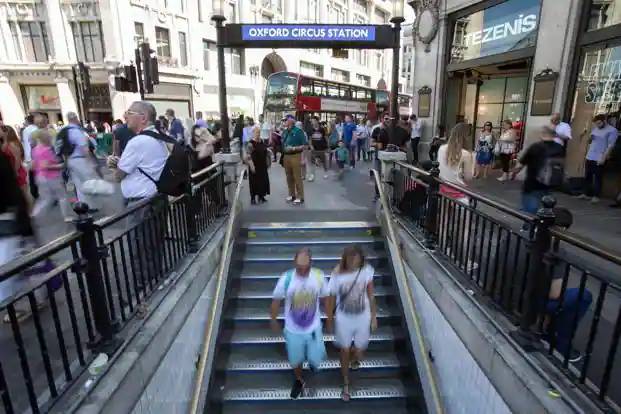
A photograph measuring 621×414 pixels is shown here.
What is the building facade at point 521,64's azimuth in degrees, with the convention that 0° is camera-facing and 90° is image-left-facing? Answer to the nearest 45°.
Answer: approximately 45°

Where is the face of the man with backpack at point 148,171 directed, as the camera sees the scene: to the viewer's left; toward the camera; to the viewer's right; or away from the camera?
to the viewer's left

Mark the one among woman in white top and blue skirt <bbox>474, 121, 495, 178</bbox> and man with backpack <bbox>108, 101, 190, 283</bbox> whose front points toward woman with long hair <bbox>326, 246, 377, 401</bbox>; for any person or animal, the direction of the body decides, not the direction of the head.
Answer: woman in white top and blue skirt <bbox>474, 121, 495, 178</bbox>

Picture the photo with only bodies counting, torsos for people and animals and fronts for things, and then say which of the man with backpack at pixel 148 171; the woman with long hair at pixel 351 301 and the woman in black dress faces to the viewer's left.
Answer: the man with backpack

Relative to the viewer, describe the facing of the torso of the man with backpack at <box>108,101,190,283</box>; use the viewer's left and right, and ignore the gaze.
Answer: facing to the left of the viewer

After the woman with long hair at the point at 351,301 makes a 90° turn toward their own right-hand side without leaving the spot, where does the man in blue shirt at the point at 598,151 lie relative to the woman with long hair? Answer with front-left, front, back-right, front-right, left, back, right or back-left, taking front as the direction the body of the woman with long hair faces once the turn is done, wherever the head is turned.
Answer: back-right

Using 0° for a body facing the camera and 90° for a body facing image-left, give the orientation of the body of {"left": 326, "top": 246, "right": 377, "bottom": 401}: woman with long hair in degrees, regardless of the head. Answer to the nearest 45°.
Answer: approximately 0°

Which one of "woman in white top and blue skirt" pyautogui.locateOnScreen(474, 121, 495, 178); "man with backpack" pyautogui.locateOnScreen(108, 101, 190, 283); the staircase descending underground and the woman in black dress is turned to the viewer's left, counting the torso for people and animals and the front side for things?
the man with backpack
